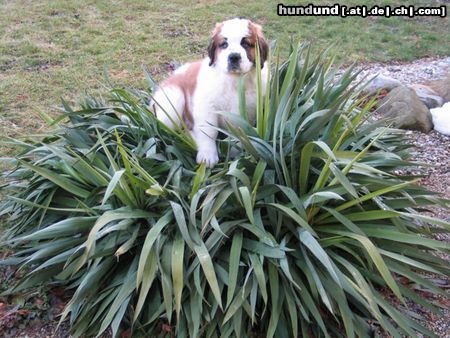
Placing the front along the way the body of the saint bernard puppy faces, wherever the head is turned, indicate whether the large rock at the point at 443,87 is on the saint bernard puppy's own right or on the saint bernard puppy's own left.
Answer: on the saint bernard puppy's own left

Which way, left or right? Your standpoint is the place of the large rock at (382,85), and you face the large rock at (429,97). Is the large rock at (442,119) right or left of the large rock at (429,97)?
right

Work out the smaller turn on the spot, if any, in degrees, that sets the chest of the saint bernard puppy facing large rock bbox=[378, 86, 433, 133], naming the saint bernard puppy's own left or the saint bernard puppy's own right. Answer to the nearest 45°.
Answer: approximately 90° to the saint bernard puppy's own left

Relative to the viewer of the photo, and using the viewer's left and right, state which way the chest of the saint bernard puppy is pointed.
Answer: facing the viewer and to the right of the viewer

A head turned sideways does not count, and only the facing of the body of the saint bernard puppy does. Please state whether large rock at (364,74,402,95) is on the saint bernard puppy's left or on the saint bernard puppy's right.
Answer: on the saint bernard puppy's left
